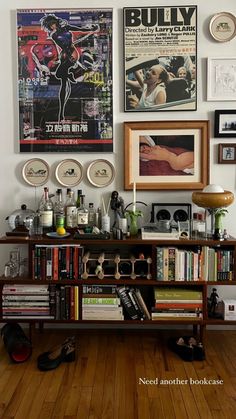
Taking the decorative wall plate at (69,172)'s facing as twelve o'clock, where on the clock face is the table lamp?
The table lamp is roughly at 10 o'clock from the decorative wall plate.

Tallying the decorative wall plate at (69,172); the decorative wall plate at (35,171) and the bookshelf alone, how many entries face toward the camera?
3

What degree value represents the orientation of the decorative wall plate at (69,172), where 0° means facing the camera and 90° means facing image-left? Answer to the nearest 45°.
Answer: approximately 0°
